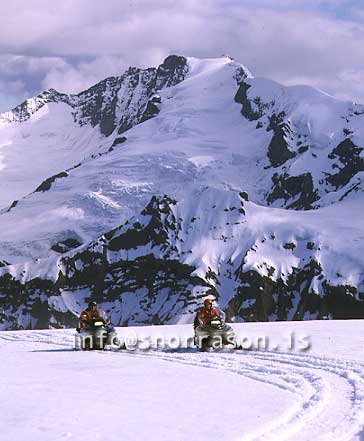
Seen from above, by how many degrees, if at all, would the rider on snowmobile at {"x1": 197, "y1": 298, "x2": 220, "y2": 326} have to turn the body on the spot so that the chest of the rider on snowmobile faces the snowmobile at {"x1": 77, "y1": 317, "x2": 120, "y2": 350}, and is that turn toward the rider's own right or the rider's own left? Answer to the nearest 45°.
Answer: approximately 135° to the rider's own right

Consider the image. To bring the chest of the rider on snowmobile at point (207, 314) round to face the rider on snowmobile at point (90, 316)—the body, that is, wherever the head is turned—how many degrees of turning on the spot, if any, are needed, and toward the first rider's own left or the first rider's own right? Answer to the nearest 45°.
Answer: approximately 135° to the first rider's own right
